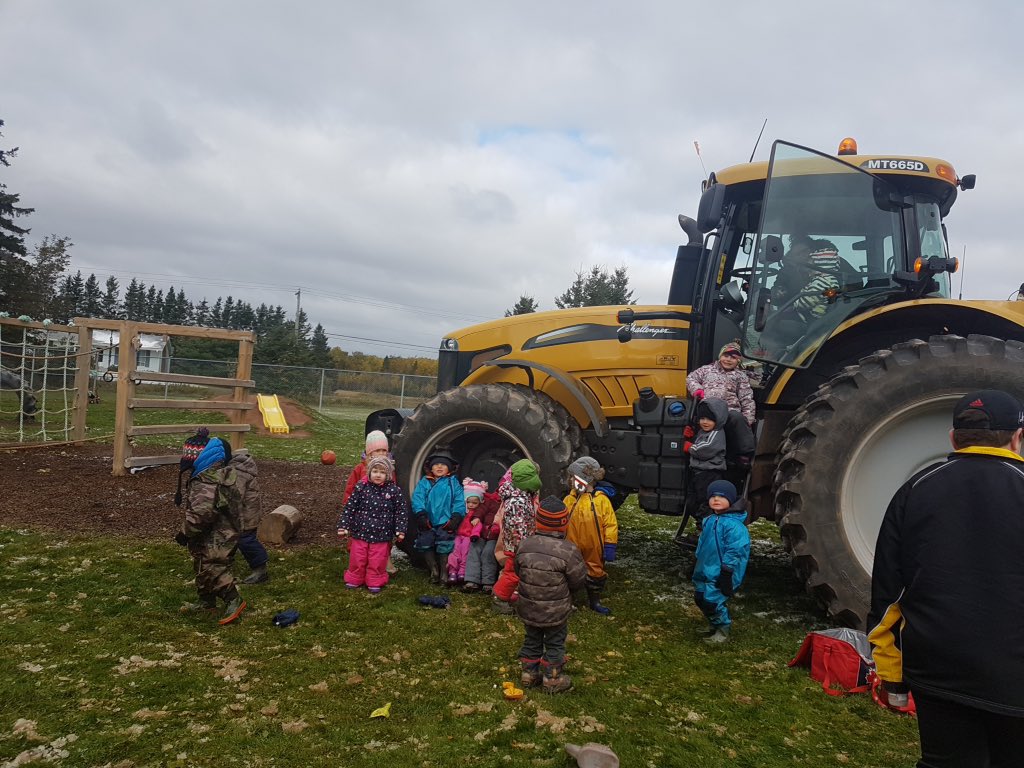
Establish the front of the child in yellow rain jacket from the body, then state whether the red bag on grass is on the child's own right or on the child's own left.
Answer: on the child's own left

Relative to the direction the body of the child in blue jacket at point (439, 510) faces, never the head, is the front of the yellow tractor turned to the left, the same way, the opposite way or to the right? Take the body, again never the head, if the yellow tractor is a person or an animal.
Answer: to the right

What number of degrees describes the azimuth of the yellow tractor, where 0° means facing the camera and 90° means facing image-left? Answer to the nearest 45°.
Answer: approximately 90°

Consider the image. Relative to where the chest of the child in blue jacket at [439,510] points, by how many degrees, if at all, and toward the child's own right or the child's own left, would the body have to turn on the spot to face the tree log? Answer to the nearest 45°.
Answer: approximately 135° to the child's own right

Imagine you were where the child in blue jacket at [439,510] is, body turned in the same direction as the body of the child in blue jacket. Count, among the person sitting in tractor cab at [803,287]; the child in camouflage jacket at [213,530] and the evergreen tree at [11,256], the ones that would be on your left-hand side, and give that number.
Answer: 1

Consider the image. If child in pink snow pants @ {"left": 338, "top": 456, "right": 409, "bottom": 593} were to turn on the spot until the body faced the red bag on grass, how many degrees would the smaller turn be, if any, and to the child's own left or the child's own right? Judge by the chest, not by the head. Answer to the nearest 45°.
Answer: approximately 45° to the child's own left

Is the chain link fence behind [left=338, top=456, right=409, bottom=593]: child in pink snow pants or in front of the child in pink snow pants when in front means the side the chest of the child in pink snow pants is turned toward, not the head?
behind

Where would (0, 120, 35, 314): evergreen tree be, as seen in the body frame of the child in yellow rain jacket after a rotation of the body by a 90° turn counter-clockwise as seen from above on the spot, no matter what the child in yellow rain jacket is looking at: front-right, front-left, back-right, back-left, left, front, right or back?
back

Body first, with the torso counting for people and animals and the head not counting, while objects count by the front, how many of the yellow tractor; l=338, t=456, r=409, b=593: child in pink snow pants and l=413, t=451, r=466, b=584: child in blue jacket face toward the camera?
2

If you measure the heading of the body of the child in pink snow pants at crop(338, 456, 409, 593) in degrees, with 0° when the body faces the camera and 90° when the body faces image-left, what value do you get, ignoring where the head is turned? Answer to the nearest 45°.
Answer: approximately 0°

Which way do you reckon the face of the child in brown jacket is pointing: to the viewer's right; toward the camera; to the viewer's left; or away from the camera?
away from the camera
